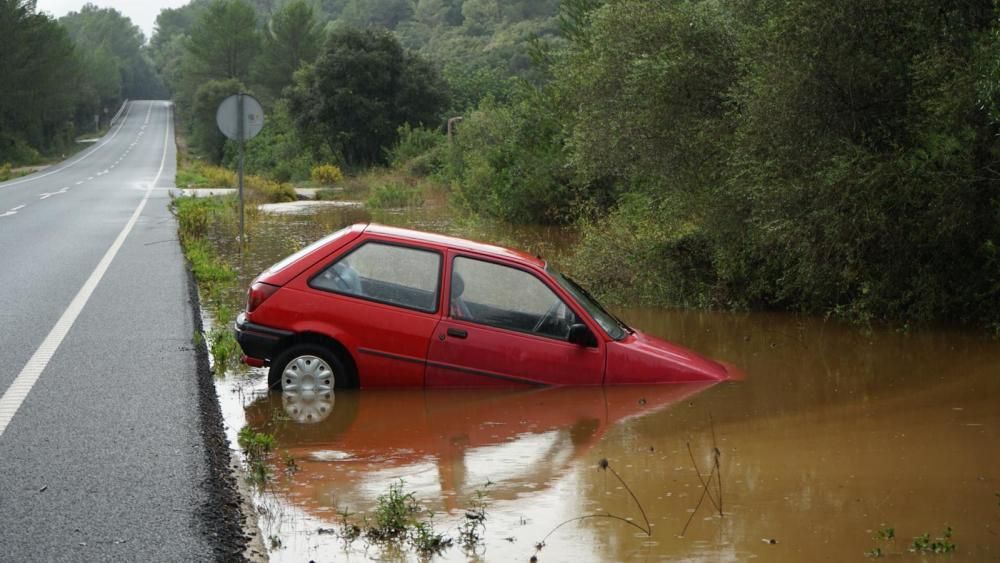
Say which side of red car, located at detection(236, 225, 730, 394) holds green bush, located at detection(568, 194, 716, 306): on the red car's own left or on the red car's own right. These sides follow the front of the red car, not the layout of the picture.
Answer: on the red car's own left

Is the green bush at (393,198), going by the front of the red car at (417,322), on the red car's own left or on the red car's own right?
on the red car's own left

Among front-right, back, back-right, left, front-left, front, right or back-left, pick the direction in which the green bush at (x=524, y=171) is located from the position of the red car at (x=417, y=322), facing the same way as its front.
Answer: left

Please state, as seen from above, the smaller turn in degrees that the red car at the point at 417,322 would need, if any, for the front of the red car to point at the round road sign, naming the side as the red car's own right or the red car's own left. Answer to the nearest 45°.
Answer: approximately 90° to the red car's own left

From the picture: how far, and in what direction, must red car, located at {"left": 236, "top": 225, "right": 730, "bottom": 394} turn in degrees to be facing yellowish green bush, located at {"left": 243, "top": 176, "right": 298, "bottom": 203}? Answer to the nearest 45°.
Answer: approximately 90° to its left

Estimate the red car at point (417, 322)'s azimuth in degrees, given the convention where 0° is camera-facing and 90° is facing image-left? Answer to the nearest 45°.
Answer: approximately 270°
